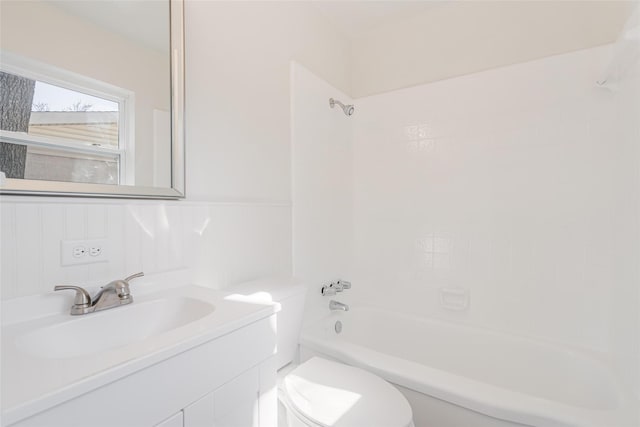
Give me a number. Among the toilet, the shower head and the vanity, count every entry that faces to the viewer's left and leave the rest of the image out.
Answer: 0

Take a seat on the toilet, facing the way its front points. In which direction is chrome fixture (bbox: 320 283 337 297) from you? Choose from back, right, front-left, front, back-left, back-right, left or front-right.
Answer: back-left

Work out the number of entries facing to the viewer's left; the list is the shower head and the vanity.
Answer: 0

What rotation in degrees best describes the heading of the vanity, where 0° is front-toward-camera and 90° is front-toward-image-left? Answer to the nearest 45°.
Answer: approximately 315°

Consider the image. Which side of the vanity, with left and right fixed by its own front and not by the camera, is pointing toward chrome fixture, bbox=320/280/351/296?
left

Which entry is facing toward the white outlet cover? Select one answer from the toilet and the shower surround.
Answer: the shower surround

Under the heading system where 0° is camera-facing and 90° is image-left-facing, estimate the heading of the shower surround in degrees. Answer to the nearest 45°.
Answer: approximately 45°

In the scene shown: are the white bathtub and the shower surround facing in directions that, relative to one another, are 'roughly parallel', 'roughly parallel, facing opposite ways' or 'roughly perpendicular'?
roughly parallel

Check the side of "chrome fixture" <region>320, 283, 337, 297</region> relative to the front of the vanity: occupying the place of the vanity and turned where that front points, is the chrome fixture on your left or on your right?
on your left

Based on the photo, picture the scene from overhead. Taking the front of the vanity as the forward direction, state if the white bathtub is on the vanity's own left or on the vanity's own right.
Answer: on the vanity's own left

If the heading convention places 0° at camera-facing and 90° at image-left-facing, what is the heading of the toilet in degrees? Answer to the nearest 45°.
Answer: approximately 315°
